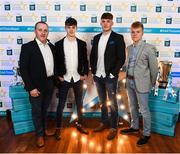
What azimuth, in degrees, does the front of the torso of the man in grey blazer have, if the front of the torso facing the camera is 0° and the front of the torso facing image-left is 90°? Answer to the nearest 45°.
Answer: approximately 45°

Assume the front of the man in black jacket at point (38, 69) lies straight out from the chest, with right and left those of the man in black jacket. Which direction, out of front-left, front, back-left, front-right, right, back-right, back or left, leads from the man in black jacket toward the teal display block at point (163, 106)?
front-left

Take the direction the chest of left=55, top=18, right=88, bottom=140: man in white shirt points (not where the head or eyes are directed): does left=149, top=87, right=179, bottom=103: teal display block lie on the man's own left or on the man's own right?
on the man's own left

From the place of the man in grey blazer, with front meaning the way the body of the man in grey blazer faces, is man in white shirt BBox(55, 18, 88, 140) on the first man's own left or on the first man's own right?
on the first man's own right

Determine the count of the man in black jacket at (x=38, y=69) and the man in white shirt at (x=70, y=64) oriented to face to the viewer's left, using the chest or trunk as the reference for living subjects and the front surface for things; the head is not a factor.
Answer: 0

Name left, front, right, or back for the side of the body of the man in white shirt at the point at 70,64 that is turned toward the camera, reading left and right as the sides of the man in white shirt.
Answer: front

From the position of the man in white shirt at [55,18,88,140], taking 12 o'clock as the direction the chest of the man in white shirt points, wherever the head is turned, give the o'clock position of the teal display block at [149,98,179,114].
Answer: The teal display block is roughly at 9 o'clock from the man in white shirt.

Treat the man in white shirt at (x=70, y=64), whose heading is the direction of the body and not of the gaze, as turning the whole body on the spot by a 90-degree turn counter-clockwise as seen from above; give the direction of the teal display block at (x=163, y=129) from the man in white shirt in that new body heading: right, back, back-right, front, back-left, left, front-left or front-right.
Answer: front

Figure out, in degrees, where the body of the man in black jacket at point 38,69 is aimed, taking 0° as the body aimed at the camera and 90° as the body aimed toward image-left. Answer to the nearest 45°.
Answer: approximately 315°

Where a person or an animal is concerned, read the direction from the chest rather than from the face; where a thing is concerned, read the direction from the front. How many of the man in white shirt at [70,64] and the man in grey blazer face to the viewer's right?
0
